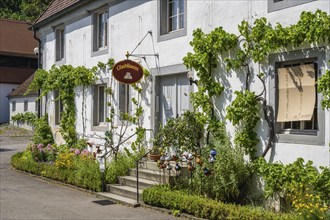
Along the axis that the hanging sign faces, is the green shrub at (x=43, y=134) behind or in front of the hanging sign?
behind

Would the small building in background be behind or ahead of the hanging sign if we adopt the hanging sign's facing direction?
behind

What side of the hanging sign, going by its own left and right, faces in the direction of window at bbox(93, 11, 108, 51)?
back

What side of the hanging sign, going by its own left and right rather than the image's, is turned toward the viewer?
front

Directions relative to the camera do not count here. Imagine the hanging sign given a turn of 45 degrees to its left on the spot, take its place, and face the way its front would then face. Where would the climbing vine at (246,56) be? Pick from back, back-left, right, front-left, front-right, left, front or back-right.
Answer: front

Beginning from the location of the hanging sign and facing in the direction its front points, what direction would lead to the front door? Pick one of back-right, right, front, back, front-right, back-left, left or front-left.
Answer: left

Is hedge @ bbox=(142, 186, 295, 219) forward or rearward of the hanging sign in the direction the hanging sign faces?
forward

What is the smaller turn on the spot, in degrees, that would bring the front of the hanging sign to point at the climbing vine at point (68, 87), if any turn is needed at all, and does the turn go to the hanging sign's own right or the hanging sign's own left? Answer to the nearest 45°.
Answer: approximately 135° to the hanging sign's own right

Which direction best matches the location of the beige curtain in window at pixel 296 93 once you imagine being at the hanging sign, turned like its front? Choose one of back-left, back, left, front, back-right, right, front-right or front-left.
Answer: front-left
